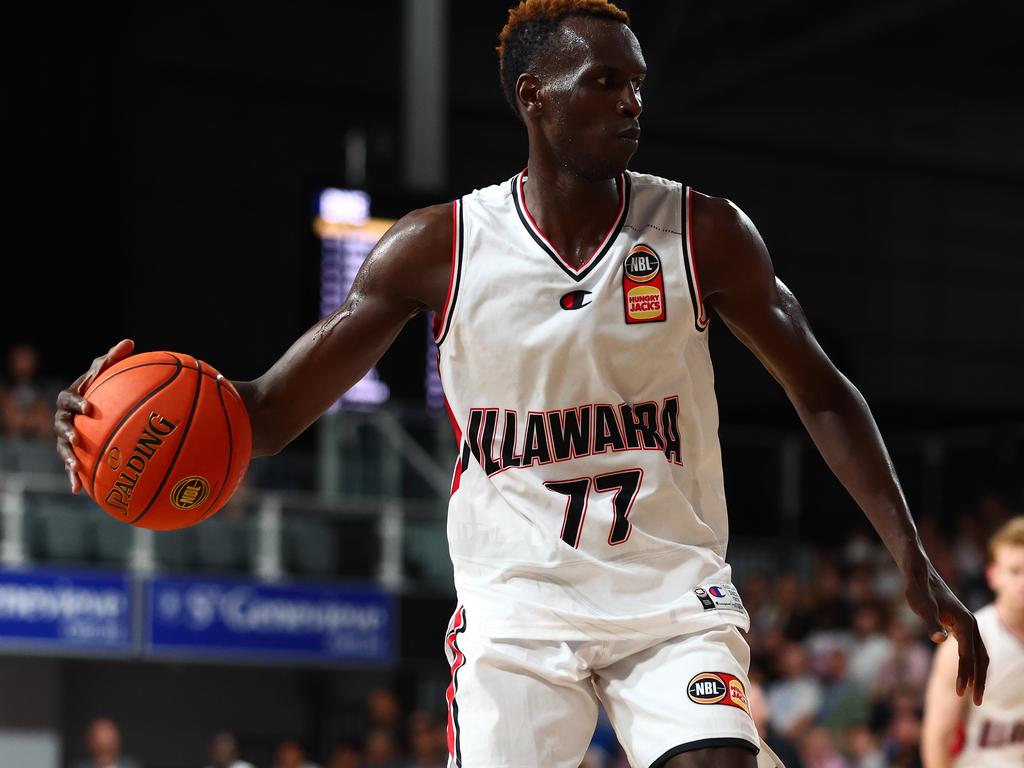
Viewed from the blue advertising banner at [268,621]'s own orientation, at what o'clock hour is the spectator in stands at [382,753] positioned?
The spectator in stands is roughly at 10 o'clock from the blue advertising banner.

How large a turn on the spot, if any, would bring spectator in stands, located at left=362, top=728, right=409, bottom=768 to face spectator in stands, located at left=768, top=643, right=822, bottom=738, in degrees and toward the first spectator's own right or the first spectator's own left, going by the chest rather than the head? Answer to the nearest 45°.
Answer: approximately 45° to the first spectator's own left

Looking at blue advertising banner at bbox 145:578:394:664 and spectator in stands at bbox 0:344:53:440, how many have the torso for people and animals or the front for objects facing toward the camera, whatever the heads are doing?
2

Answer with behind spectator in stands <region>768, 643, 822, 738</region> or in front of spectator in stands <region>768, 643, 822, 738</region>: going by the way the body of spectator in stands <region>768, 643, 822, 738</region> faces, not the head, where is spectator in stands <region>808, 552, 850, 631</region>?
behind

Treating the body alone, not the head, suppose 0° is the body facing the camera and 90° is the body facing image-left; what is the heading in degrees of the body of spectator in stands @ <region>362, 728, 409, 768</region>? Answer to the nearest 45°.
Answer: approximately 0°

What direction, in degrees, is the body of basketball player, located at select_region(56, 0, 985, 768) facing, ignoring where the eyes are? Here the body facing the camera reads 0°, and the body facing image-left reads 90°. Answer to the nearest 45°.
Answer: approximately 0°

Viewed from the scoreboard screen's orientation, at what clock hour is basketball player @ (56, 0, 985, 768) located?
The basketball player is roughly at 12 o'clock from the scoreboard screen.

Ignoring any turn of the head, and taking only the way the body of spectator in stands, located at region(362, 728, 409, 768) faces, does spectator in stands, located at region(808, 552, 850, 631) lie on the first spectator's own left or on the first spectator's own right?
on the first spectator's own left

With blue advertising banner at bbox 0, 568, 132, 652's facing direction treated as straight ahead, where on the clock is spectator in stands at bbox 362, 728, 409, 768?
The spectator in stands is roughly at 9 o'clock from the blue advertising banner.

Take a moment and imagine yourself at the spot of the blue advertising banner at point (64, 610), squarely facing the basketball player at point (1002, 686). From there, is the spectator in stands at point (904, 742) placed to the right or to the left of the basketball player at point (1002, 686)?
left
